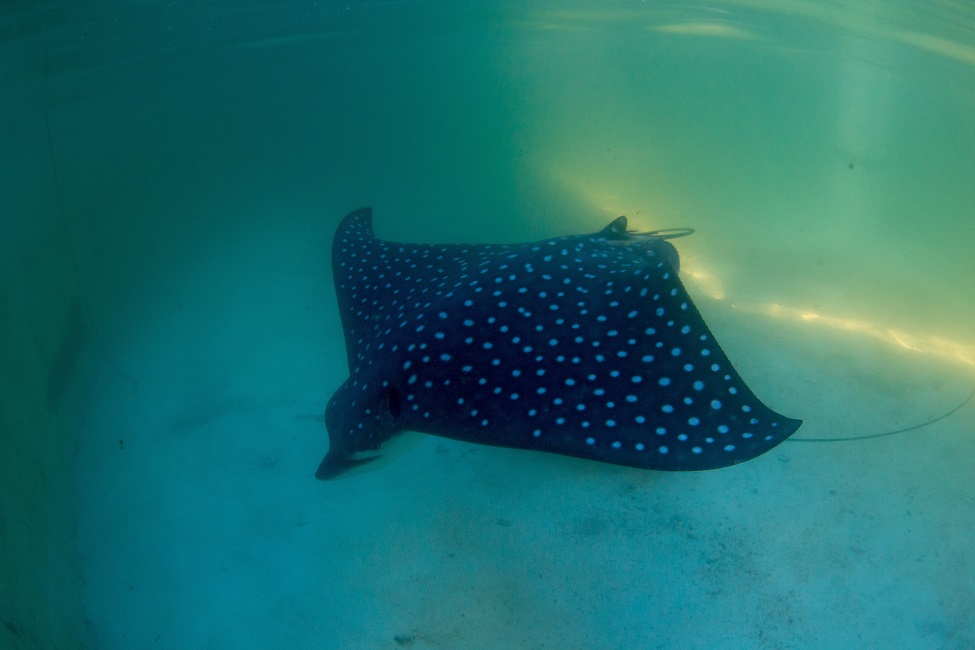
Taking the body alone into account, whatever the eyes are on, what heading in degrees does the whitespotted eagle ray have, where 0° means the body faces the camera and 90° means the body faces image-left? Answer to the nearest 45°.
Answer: approximately 45°
